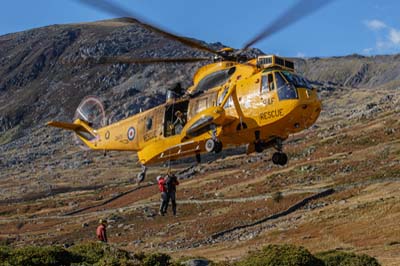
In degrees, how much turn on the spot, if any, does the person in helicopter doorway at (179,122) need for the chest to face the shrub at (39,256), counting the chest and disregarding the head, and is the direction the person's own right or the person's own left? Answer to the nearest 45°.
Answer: approximately 45° to the person's own right

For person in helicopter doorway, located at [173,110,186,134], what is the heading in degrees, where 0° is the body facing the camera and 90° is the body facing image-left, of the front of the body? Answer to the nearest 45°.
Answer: approximately 0°

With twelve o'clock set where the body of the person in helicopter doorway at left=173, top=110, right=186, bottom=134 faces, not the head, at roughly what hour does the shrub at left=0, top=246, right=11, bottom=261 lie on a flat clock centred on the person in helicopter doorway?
The shrub is roughly at 1 o'clock from the person in helicopter doorway.

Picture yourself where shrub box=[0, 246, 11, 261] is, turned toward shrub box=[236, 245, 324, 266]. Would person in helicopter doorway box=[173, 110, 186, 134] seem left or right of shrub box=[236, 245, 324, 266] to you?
left

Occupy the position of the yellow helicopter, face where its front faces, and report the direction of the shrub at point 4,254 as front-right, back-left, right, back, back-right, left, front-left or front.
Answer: right

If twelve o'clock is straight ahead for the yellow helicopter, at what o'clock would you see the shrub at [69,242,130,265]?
The shrub is roughly at 3 o'clock from the yellow helicopter.

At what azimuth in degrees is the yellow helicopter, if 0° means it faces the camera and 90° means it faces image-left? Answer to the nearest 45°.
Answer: approximately 315°

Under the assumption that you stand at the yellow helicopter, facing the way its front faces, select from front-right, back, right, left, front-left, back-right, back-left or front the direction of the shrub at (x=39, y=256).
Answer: right

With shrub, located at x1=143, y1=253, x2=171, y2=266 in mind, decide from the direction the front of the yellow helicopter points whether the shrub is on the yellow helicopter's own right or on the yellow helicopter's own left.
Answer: on the yellow helicopter's own right

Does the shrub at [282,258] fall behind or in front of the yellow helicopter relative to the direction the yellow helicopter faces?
in front

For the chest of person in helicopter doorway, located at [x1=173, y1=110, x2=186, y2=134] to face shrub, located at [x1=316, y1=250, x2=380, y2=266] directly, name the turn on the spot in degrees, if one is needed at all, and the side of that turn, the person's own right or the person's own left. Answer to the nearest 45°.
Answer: approximately 45° to the person's own left
